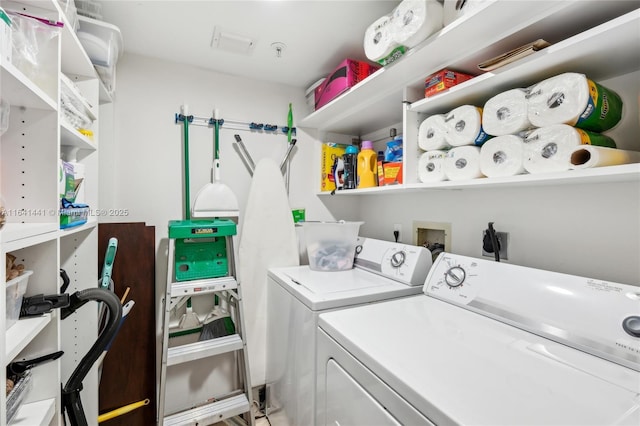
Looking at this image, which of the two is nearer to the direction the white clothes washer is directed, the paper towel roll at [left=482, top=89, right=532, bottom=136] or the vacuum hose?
the vacuum hose

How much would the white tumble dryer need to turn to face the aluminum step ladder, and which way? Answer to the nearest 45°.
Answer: approximately 45° to its right

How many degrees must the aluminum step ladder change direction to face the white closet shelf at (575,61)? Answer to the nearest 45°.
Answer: approximately 45° to its left

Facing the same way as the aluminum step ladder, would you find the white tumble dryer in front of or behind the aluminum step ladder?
in front

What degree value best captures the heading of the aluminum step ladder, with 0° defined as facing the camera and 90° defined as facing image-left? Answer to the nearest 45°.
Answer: approximately 0°

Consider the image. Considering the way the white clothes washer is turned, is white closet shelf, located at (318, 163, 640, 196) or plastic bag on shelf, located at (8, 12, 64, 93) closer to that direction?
the plastic bag on shelf

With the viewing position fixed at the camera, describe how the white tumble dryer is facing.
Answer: facing the viewer and to the left of the viewer

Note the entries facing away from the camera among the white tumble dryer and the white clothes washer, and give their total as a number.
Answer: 0

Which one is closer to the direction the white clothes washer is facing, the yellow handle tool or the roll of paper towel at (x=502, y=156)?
the yellow handle tool

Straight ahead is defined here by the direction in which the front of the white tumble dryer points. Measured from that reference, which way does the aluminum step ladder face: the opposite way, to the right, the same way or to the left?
to the left
